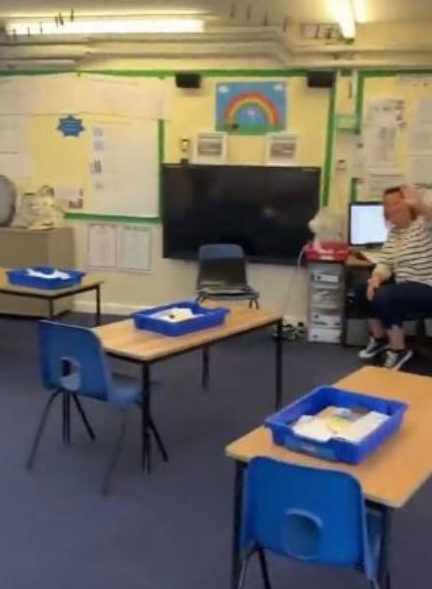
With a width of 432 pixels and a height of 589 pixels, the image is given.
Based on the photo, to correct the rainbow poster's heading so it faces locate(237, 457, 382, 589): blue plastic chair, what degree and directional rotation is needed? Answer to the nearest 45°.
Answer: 0° — it already faces it

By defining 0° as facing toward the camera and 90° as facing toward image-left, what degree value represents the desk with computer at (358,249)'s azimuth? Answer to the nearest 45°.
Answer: approximately 0°

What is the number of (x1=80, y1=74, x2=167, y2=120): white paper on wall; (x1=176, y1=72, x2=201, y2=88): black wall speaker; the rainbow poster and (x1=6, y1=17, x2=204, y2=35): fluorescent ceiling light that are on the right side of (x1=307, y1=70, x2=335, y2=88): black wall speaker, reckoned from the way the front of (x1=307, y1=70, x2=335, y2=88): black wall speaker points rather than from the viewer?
4

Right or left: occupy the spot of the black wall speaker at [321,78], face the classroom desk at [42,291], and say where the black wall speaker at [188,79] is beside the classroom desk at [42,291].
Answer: right

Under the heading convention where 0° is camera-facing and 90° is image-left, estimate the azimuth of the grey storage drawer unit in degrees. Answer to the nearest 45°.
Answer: approximately 0°

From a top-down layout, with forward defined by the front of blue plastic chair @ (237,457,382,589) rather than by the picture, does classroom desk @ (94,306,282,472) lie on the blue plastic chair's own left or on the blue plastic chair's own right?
on the blue plastic chair's own left

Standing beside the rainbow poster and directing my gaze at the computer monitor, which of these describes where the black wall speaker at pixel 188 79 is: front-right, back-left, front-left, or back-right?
back-right

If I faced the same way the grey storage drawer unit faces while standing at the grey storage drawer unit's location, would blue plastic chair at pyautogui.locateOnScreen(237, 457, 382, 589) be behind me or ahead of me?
ahead
